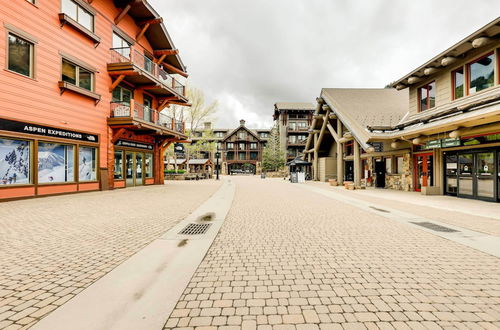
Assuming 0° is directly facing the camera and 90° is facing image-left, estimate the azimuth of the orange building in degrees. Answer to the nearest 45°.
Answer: approximately 315°

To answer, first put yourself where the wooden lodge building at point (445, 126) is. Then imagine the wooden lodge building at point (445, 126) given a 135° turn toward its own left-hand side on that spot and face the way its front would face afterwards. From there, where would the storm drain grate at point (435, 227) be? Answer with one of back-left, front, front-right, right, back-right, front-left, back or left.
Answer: right

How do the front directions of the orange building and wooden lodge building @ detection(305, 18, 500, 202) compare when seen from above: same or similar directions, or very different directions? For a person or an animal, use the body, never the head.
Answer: very different directions

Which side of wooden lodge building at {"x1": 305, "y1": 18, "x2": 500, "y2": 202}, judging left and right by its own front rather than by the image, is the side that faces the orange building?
front

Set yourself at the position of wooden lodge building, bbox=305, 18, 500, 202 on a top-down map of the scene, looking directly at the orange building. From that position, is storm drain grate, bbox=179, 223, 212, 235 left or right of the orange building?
left

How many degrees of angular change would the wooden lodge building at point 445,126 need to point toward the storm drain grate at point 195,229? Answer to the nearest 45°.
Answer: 0° — it already faces it

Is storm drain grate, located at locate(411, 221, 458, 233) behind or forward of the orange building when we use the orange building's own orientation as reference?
forward

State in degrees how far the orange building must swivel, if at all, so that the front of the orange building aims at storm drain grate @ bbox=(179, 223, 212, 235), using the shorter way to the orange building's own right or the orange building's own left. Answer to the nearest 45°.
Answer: approximately 45° to the orange building's own right

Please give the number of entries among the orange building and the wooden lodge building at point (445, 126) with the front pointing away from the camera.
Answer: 0

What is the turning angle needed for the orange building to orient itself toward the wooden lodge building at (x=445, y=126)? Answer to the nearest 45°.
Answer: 0° — it already faces it

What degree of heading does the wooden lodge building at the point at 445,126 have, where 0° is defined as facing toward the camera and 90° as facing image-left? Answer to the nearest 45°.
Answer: approximately 45°
